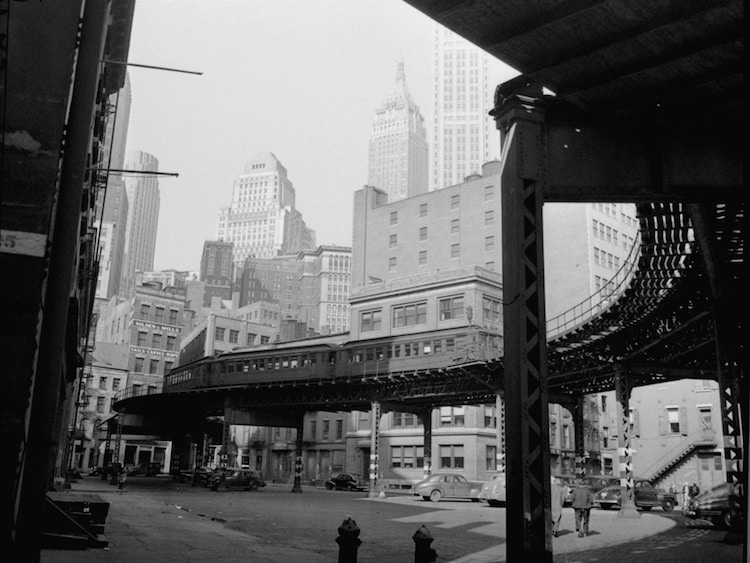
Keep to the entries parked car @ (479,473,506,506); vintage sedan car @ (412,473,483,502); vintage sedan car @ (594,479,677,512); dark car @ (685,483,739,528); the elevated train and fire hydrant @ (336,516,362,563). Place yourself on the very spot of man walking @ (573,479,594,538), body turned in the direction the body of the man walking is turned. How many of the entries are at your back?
1

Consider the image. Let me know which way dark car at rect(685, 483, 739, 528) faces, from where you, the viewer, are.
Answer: facing the viewer and to the left of the viewer

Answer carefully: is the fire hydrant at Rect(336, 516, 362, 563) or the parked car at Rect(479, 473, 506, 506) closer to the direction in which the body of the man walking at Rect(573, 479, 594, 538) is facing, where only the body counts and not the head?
the parked car

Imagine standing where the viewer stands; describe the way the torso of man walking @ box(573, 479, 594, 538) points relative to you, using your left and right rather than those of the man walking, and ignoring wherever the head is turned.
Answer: facing away from the viewer

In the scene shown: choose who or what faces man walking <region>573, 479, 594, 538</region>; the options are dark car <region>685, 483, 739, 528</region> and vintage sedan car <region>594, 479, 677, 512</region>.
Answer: the dark car

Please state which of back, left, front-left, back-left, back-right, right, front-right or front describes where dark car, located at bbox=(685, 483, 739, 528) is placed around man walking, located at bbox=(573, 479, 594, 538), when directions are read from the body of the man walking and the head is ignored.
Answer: front-right

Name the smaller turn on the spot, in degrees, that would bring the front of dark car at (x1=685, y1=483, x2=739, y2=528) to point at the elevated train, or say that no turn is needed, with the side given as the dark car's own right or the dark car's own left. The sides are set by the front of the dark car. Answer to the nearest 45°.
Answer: approximately 90° to the dark car's own right

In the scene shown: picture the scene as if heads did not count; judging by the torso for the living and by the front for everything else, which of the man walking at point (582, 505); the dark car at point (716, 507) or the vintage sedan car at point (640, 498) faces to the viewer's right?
the vintage sedan car

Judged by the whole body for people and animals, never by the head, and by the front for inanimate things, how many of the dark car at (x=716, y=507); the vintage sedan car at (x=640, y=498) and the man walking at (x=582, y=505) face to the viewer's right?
1

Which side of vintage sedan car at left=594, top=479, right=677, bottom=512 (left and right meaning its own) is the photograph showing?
right
